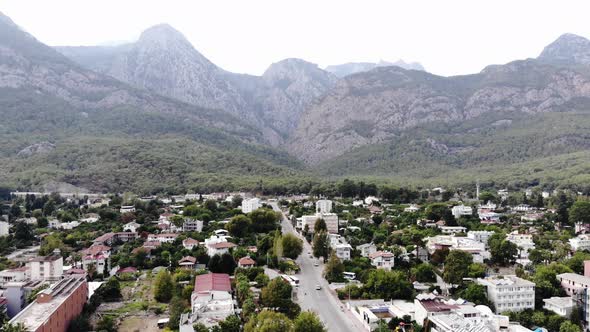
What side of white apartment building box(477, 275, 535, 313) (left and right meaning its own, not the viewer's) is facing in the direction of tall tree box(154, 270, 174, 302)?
right

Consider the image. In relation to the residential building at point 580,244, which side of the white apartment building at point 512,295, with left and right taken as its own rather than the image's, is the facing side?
back

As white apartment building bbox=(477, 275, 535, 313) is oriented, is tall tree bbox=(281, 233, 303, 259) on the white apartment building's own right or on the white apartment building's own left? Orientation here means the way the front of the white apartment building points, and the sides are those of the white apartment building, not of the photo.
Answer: on the white apartment building's own right

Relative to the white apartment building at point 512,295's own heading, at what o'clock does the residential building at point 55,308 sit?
The residential building is roughly at 2 o'clock from the white apartment building.

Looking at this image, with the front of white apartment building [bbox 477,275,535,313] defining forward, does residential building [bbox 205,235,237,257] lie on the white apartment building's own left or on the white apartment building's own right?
on the white apartment building's own right

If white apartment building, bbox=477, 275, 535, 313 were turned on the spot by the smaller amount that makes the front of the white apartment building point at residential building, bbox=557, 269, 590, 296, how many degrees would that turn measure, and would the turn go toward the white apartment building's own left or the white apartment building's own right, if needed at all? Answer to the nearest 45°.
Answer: approximately 135° to the white apartment building's own left

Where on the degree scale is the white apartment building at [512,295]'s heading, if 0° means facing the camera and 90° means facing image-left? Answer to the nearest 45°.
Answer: approximately 0°

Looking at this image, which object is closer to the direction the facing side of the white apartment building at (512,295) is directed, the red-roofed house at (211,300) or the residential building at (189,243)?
the red-roofed house

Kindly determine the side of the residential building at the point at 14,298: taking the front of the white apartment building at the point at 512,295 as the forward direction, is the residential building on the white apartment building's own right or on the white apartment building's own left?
on the white apartment building's own right

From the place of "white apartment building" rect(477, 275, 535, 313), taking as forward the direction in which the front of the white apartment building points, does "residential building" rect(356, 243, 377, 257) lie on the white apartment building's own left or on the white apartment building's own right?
on the white apartment building's own right

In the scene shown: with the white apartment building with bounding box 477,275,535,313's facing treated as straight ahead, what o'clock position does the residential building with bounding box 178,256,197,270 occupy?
The residential building is roughly at 3 o'clock from the white apartment building.

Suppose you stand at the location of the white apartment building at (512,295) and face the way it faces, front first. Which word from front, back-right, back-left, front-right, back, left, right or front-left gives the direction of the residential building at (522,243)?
back

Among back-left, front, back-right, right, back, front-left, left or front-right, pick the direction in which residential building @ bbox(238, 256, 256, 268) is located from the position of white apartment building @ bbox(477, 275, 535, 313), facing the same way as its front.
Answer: right

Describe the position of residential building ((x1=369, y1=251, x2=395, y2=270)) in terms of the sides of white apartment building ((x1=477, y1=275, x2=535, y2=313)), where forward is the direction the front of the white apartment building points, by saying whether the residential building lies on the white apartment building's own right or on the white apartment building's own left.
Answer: on the white apartment building's own right

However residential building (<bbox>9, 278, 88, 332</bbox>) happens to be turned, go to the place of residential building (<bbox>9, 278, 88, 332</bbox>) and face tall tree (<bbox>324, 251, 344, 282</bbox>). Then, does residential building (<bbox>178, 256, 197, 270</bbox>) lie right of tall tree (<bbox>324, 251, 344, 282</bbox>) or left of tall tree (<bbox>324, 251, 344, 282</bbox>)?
left
